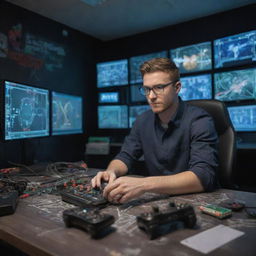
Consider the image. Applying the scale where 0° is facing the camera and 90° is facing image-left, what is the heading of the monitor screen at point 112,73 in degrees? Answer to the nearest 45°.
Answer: approximately 45°

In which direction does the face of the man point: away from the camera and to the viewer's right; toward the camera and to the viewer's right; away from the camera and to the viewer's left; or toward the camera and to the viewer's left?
toward the camera and to the viewer's left

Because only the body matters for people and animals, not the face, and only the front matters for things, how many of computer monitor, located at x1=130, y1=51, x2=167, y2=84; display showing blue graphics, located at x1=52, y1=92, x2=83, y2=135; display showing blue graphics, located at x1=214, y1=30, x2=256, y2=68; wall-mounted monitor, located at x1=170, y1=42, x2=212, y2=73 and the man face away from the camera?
0

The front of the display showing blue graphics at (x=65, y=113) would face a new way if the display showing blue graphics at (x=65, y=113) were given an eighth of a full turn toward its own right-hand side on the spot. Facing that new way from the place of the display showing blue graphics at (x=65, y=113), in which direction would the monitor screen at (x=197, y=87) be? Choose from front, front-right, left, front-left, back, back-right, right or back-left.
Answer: left

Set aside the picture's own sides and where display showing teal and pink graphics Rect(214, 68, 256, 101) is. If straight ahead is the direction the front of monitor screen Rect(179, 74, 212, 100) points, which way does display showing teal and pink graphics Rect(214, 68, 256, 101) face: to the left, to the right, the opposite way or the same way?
the same way

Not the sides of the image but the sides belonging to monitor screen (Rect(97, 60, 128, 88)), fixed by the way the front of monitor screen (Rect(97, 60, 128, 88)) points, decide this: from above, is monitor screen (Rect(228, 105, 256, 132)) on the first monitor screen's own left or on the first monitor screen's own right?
on the first monitor screen's own left

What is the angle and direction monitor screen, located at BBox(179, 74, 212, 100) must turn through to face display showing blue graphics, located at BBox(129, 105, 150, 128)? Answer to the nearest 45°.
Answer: approximately 45° to its right

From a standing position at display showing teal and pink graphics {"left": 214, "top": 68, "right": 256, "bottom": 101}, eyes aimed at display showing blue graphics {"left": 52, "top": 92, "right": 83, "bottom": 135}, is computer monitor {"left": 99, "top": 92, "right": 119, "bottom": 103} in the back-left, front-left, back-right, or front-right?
front-right

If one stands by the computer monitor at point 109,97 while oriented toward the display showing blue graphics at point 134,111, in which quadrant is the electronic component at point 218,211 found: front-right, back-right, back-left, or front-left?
front-right

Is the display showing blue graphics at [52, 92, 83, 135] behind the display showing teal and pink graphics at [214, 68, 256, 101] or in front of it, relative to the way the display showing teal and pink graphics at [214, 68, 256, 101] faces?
in front

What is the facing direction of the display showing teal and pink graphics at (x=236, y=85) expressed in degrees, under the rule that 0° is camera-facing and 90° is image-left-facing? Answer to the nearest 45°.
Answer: approximately 45°

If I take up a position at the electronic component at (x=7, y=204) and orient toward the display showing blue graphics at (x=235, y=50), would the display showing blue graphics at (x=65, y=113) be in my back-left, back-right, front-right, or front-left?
front-left

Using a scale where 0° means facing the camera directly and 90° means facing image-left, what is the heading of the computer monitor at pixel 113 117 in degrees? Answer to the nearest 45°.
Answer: approximately 45°

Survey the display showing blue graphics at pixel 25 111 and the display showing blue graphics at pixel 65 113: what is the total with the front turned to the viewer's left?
0

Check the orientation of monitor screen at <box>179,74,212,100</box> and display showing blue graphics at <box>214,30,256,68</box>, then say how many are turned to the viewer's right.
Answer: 0

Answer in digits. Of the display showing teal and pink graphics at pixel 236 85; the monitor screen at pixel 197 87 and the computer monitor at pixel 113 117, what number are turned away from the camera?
0

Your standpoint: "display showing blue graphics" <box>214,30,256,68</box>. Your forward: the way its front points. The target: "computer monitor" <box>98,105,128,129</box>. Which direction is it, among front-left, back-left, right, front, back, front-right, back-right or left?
front-right

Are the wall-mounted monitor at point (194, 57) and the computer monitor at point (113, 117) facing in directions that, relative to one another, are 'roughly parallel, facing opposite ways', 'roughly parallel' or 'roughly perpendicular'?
roughly parallel

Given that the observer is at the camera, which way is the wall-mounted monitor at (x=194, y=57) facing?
facing the viewer and to the left of the viewer
